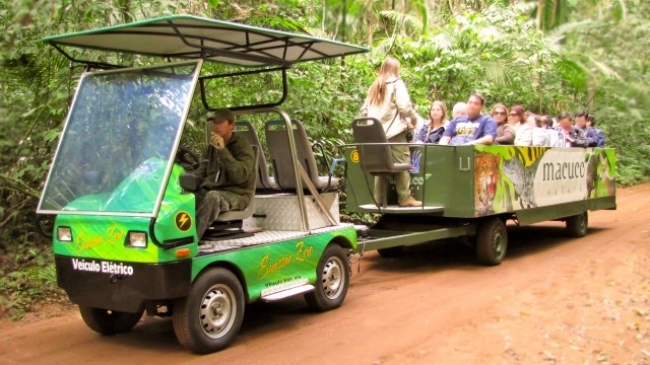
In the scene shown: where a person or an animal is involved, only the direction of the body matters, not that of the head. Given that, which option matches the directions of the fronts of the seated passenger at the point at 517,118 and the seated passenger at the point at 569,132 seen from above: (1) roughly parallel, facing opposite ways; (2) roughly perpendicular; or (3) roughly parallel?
roughly parallel

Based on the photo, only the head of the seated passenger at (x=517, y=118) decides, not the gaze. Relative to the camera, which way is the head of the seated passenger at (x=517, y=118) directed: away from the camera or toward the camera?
toward the camera

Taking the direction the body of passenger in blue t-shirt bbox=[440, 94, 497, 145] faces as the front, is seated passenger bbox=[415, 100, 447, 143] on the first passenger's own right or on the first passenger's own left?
on the first passenger's own right

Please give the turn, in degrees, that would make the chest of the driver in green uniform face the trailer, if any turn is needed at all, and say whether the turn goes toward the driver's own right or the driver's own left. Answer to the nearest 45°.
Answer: approximately 180°

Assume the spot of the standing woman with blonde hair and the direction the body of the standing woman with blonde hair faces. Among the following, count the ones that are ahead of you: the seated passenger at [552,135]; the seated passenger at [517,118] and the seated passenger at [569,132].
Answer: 3

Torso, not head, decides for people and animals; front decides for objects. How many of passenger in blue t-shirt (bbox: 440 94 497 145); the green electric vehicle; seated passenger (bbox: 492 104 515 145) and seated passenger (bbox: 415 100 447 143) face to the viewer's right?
0

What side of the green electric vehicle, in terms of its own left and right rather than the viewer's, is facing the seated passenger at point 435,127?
back

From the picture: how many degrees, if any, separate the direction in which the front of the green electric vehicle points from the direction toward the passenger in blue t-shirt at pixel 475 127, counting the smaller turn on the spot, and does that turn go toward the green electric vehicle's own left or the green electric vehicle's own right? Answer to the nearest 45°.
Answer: approximately 180°

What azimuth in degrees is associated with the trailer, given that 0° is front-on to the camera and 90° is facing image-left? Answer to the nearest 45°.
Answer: approximately 45°

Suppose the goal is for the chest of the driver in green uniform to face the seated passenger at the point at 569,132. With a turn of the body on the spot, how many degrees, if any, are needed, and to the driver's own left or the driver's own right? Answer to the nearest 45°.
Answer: approximately 180°

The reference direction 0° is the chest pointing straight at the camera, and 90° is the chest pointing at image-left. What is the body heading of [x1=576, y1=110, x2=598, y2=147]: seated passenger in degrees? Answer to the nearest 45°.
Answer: approximately 45°

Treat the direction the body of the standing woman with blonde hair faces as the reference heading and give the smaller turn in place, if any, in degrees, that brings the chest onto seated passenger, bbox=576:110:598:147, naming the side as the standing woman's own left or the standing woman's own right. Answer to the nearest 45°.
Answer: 0° — they already face them

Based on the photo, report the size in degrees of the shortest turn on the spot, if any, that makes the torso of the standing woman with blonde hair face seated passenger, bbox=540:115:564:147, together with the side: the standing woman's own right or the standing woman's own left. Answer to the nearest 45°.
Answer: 0° — they already face them

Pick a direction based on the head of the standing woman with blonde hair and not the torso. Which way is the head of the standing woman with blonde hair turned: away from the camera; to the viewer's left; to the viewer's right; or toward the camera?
away from the camera

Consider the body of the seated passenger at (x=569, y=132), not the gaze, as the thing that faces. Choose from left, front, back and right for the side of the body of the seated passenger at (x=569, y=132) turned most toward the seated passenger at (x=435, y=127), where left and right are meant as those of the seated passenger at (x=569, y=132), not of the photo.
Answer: front

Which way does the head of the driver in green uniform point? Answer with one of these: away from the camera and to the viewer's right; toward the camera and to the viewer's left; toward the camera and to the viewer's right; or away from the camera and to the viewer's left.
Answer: toward the camera and to the viewer's left

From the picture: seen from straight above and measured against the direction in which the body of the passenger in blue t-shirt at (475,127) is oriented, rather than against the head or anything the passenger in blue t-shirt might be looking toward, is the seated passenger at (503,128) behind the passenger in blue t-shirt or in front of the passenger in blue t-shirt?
behind
